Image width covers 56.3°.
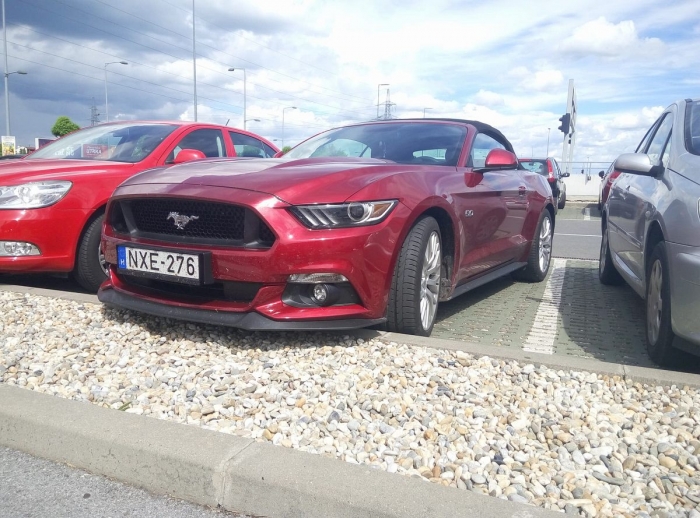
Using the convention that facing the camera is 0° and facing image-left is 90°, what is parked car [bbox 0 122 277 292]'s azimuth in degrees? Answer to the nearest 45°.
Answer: approximately 45°

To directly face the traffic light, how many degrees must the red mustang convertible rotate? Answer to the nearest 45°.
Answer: approximately 180°

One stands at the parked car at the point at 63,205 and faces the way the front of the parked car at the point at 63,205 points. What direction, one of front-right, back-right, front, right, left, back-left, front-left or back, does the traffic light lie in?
back

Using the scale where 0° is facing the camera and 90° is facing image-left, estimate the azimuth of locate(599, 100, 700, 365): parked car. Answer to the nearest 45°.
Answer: approximately 0°

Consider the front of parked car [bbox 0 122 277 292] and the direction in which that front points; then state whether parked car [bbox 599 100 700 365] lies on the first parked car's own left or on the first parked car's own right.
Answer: on the first parked car's own left

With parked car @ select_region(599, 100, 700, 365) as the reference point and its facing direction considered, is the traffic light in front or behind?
behind

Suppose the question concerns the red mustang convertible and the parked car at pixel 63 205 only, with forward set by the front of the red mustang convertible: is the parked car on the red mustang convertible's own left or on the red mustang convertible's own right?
on the red mustang convertible's own right

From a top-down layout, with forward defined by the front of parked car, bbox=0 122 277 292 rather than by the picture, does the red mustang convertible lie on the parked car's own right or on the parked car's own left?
on the parked car's own left

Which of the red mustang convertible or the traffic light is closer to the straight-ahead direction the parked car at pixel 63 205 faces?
the red mustang convertible
